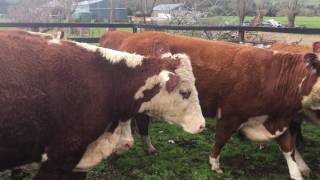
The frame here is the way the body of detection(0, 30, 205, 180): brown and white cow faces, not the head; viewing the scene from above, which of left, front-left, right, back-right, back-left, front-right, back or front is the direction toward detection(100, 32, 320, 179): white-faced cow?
front-left

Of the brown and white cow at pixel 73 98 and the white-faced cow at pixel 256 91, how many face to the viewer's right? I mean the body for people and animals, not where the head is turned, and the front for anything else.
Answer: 2

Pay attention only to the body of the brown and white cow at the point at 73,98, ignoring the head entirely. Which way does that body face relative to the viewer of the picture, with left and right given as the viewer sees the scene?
facing to the right of the viewer

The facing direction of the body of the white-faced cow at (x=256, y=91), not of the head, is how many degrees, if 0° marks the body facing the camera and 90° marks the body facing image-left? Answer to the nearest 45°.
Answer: approximately 270°

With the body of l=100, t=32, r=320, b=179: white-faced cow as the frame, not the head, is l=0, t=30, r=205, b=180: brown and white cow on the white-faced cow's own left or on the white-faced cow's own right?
on the white-faced cow's own right

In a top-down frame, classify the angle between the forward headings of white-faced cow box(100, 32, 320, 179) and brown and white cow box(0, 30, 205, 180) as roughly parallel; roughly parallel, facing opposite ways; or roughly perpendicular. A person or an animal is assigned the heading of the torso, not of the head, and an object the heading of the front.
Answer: roughly parallel
